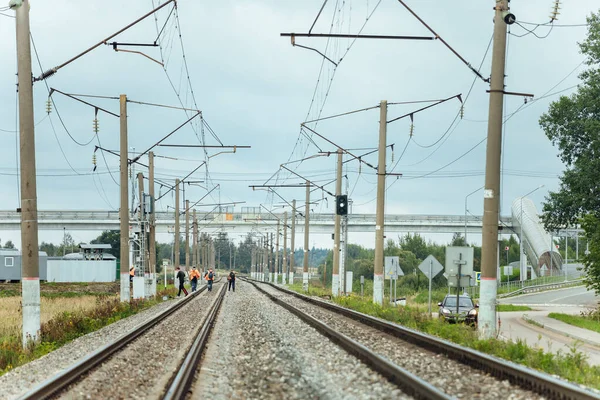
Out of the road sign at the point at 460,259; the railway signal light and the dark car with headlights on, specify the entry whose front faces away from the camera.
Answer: the road sign

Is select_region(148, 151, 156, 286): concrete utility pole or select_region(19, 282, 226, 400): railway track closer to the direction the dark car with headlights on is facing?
the railway track

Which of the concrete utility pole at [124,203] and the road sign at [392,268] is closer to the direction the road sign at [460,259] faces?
the road sign

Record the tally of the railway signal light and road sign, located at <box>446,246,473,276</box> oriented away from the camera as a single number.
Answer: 1

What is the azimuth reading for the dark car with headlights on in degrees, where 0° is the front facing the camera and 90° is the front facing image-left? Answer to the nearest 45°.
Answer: approximately 0°

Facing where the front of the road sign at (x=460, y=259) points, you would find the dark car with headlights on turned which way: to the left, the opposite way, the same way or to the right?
the opposite way
